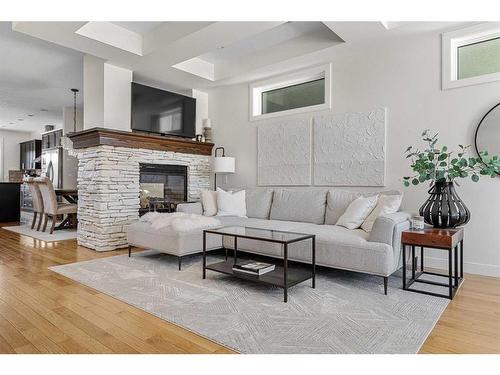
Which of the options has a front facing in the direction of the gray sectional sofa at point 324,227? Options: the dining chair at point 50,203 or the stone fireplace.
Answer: the stone fireplace

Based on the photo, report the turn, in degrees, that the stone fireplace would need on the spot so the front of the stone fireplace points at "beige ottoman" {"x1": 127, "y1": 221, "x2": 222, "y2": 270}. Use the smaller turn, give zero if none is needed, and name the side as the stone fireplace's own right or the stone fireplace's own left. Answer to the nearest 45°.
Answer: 0° — it already faces it

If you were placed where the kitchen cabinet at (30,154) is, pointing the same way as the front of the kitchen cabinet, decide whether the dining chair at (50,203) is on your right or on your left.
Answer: on your left

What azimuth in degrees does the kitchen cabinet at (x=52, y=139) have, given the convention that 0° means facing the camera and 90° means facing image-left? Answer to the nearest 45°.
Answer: approximately 45°

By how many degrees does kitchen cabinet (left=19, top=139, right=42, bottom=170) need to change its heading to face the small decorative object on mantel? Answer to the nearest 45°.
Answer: approximately 45° to its left

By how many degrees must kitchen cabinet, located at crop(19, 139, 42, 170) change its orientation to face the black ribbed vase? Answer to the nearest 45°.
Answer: approximately 45° to its left

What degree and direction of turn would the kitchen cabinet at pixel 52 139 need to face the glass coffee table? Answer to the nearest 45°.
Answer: approximately 45° to its left

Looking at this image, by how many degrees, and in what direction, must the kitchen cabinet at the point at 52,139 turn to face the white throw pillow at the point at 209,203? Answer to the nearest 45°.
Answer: approximately 45° to its left

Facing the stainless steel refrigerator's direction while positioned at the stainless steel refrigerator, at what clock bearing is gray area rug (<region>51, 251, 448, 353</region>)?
The gray area rug is roughly at 10 o'clock from the stainless steel refrigerator.
